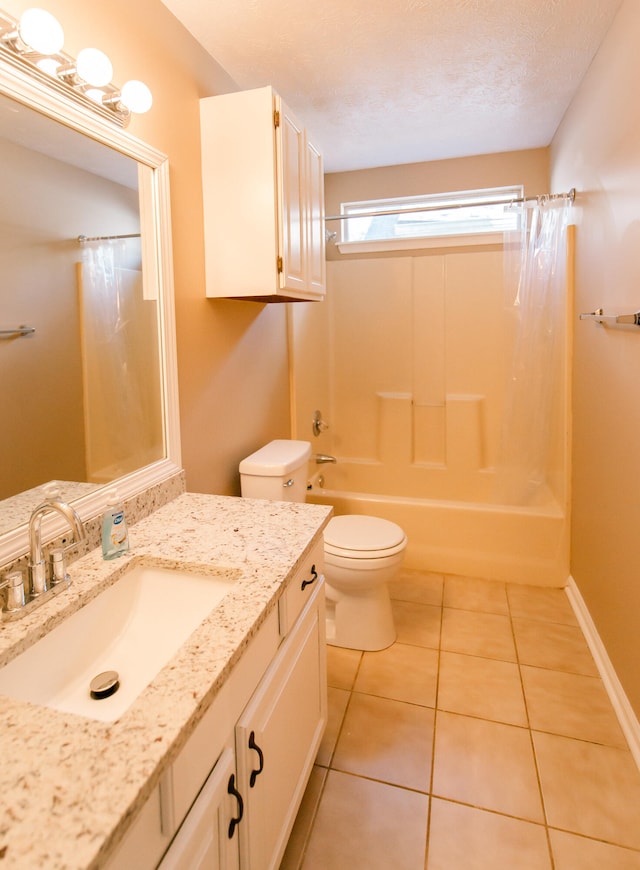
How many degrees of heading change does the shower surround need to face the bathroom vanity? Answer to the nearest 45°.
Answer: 0° — it already faces it

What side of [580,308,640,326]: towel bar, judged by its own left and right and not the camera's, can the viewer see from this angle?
left

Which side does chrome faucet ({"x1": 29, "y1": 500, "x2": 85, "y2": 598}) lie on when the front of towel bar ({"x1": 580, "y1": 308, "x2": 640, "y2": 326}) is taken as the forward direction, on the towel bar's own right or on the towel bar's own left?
on the towel bar's own left

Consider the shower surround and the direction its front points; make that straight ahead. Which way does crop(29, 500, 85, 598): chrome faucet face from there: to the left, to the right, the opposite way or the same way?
to the left

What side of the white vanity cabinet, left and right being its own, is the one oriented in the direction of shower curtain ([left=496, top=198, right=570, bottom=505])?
left

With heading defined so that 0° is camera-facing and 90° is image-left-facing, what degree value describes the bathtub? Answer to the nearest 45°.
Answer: approximately 0°

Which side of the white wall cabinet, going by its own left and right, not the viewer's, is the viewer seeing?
right
